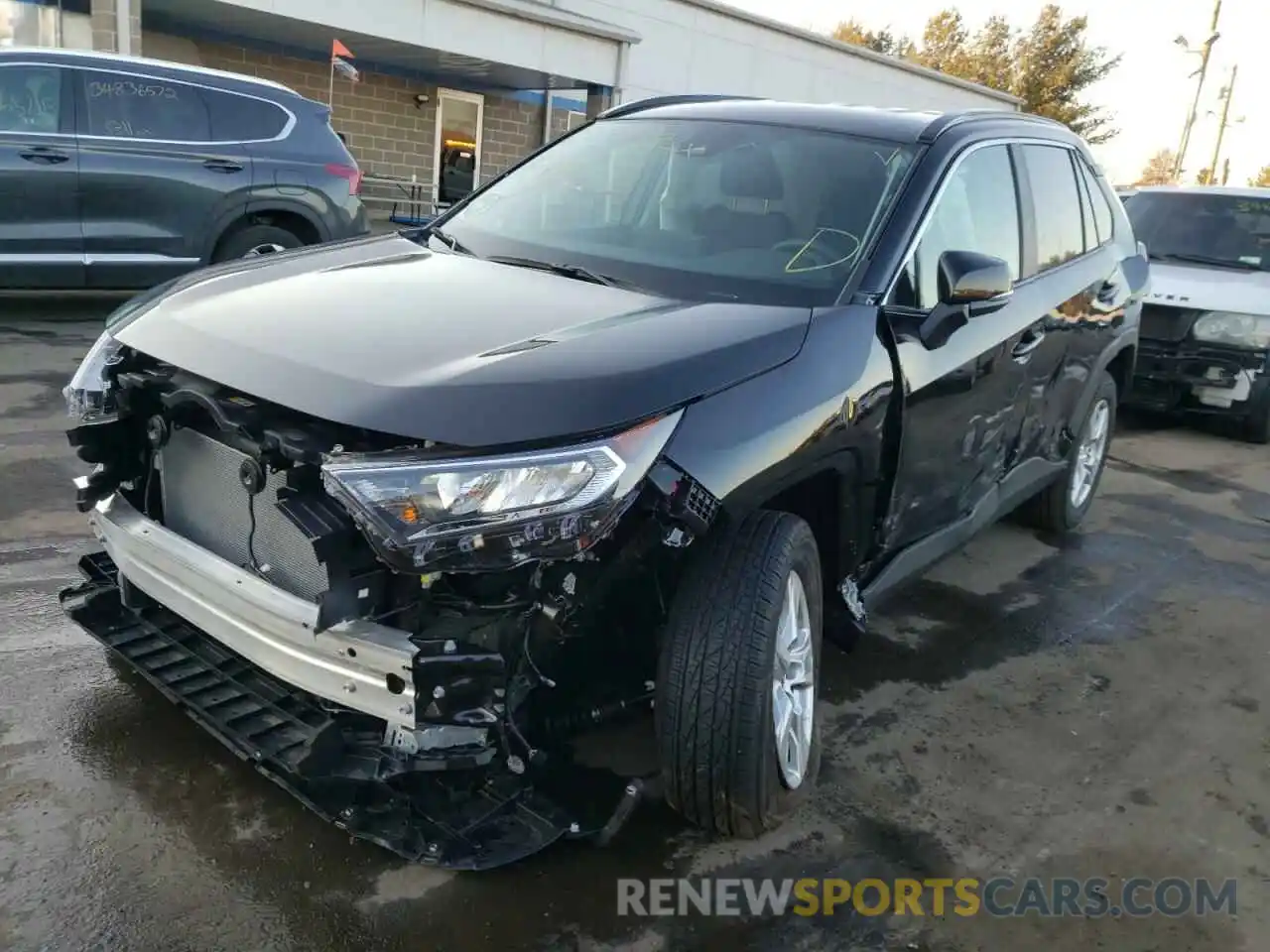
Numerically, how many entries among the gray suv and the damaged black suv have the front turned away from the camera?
0

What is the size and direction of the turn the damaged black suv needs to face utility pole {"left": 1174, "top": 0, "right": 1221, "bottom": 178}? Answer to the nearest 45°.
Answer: approximately 180°

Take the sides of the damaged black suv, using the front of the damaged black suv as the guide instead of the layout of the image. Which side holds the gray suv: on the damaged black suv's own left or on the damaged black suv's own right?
on the damaged black suv's own right

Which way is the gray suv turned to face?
to the viewer's left

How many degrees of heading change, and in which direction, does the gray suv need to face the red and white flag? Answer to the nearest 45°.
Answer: approximately 90° to its right

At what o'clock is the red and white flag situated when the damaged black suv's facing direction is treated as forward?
The red and white flag is roughly at 4 o'clock from the damaged black suv.

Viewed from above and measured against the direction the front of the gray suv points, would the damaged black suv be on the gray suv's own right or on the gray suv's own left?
on the gray suv's own left
